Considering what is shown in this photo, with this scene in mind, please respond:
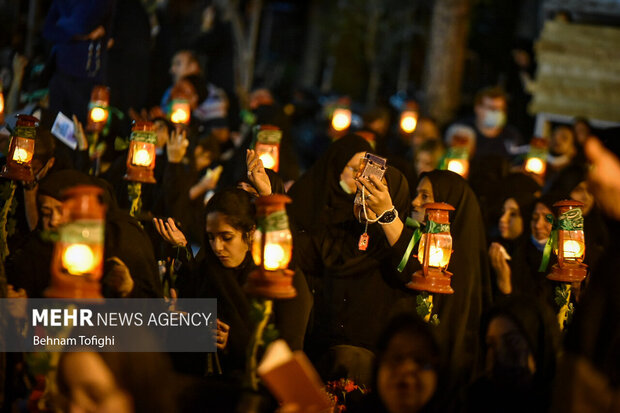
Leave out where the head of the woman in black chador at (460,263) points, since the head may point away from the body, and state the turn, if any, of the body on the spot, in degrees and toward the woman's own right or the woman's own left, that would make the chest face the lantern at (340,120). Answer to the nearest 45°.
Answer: approximately 90° to the woman's own right

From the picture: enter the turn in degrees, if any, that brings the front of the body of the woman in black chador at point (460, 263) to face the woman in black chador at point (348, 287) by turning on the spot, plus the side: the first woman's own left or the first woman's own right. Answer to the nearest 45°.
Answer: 0° — they already face them

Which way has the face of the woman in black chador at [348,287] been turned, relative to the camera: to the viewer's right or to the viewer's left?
to the viewer's right

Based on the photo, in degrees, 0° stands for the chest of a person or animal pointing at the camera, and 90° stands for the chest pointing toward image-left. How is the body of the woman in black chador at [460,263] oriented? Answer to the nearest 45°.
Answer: approximately 90°

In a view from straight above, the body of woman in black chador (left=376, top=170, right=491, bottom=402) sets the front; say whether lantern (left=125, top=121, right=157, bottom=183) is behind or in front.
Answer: in front

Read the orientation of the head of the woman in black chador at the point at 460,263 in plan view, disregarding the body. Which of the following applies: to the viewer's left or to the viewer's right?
to the viewer's left

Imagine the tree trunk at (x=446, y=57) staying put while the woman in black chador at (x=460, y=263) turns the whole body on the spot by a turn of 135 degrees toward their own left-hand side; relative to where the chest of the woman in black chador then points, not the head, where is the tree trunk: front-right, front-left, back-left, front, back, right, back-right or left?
back-left

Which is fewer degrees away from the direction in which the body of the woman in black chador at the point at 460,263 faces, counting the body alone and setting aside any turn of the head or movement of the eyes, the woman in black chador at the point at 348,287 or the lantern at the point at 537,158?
the woman in black chador

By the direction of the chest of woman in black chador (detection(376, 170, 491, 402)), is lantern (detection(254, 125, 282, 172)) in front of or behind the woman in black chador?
in front
